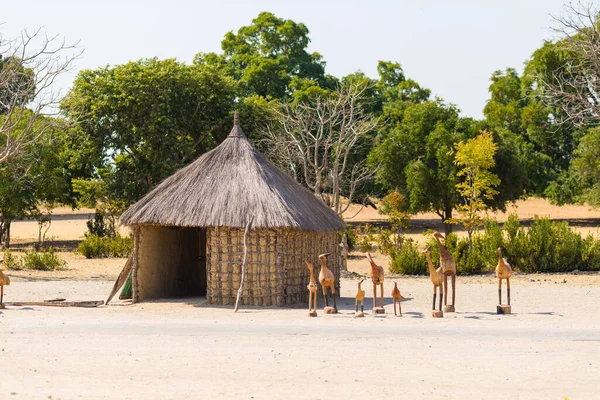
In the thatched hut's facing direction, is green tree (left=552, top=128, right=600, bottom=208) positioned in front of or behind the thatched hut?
behind

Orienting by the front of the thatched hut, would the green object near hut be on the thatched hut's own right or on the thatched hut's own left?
on the thatched hut's own right

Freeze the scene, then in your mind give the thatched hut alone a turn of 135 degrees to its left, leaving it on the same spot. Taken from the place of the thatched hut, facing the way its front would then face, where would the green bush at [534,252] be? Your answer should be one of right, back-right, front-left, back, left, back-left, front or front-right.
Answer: front-left

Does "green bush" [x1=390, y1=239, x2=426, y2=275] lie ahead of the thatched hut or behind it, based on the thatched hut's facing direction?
behind

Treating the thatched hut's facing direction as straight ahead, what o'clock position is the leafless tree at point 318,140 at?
The leafless tree is roughly at 5 o'clock from the thatched hut.

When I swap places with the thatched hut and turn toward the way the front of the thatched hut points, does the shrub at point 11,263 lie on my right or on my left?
on my right

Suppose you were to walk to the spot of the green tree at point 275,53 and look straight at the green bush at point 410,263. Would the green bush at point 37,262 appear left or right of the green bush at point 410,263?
right

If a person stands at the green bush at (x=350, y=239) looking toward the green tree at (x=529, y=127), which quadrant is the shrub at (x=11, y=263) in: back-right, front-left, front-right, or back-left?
back-left

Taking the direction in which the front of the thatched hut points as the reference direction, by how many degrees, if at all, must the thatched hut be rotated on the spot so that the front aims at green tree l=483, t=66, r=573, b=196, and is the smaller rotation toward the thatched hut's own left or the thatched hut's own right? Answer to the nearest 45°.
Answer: approximately 180°

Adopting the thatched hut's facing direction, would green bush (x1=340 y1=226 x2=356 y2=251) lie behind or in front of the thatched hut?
behind

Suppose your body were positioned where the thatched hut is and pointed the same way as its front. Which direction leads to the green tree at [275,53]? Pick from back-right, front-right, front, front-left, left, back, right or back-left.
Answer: back-right

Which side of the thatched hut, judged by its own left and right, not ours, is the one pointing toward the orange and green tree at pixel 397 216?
back

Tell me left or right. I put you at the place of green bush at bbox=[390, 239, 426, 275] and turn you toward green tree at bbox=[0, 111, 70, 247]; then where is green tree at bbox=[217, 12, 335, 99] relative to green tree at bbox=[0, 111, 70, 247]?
right
